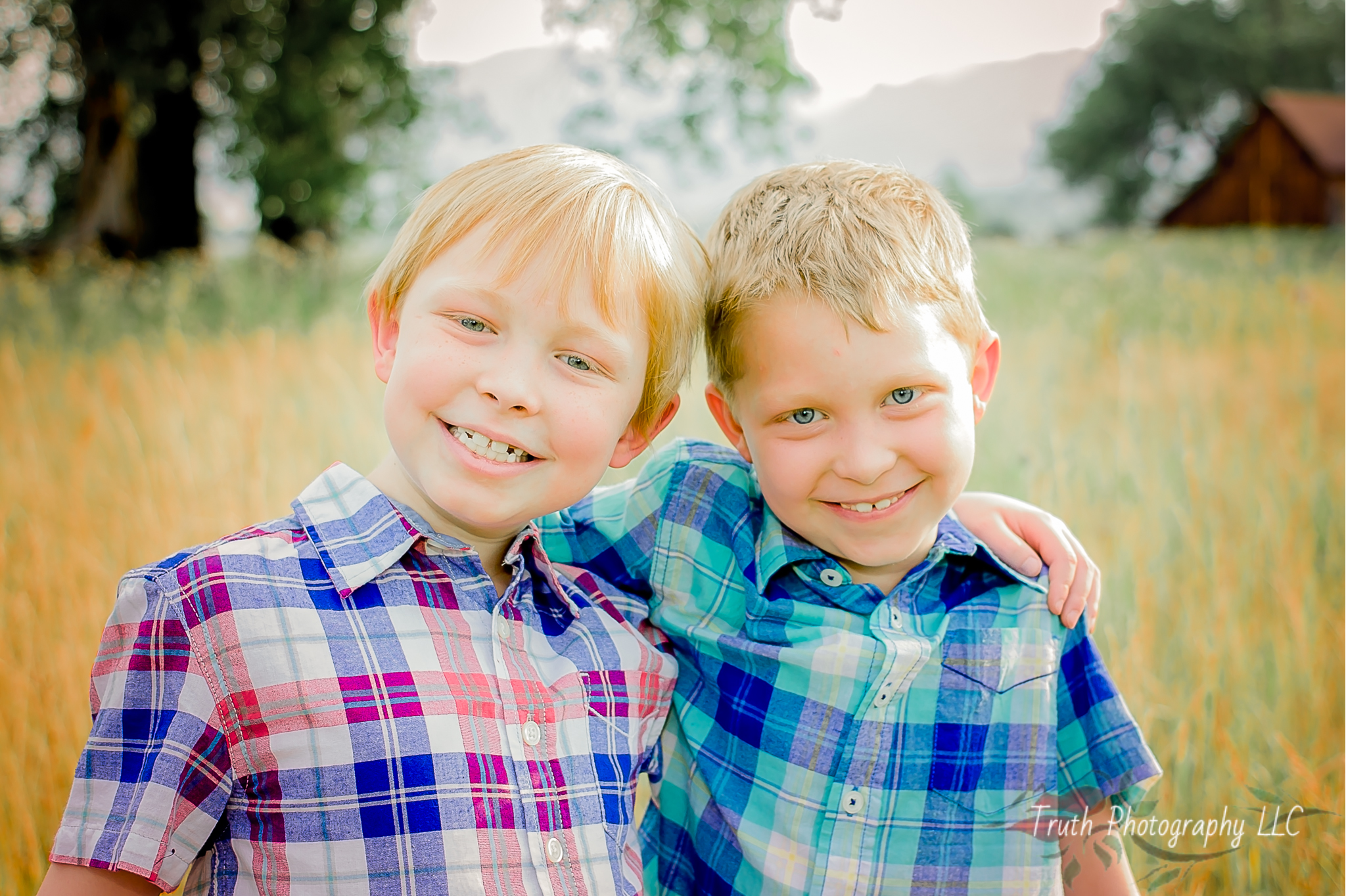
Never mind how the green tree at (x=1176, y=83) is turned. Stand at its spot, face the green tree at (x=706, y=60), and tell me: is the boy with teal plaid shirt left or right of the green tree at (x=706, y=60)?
left

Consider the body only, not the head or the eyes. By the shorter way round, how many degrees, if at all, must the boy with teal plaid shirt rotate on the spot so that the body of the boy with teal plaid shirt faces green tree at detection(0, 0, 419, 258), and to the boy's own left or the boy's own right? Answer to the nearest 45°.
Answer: approximately 135° to the boy's own right

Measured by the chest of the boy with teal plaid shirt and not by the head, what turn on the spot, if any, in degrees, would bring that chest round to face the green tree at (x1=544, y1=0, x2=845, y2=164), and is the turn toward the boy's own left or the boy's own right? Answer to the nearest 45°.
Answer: approximately 180°

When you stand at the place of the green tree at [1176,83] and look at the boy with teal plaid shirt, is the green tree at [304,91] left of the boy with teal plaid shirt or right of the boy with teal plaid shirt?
right

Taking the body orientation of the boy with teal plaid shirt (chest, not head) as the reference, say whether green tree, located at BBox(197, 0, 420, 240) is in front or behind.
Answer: behind

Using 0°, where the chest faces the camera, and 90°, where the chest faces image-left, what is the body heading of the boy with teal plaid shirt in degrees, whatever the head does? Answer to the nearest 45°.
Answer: approximately 0°
